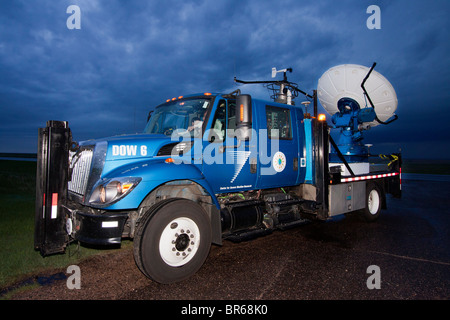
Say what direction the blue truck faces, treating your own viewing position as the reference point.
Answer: facing the viewer and to the left of the viewer
